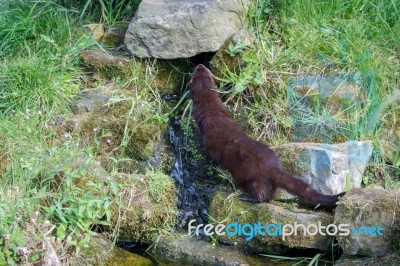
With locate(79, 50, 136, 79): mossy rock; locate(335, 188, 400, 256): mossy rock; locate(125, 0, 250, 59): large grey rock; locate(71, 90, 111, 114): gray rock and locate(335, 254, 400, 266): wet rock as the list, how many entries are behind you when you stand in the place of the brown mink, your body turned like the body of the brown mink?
2

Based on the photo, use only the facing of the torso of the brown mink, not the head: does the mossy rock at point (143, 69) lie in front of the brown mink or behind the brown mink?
in front

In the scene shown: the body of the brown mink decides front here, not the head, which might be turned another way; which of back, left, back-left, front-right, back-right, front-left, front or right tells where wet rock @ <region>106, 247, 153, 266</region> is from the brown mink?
left

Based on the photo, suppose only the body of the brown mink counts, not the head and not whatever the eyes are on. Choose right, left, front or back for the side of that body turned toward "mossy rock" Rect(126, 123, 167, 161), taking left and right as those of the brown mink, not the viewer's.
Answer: front

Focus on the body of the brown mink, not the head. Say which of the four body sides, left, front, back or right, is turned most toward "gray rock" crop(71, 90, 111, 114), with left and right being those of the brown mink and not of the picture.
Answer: front

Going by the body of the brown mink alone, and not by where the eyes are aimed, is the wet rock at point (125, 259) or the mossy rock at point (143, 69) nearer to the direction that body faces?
the mossy rock

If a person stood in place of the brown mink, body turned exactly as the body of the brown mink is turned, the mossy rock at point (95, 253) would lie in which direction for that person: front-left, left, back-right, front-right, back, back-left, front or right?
left

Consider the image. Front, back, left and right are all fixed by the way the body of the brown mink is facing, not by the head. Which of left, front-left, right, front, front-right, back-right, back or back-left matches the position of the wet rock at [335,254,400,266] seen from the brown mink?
back

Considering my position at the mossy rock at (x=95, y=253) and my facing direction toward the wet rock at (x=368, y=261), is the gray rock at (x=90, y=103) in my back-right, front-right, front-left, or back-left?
back-left

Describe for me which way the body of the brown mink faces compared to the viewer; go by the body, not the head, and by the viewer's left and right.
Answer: facing away from the viewer and to the left of the viewer
